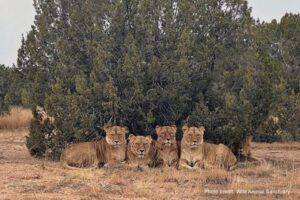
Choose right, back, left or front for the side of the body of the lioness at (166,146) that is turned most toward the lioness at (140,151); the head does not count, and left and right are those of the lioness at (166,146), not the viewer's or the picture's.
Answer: right

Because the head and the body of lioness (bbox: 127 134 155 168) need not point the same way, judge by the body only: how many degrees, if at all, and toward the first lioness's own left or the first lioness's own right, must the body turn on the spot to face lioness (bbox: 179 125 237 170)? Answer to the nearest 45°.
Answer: approximately 90° to the first lioness's own left

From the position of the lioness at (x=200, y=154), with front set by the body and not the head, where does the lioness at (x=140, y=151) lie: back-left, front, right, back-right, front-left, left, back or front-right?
front-right

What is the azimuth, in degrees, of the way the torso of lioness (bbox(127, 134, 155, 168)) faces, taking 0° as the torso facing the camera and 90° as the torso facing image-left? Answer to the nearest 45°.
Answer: approximately 0°

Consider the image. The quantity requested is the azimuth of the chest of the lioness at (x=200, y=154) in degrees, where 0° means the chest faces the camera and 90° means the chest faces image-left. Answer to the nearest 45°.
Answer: approximately 45°

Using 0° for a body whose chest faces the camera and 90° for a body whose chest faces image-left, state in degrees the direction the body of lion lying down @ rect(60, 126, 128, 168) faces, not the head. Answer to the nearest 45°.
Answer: approximately 270°
